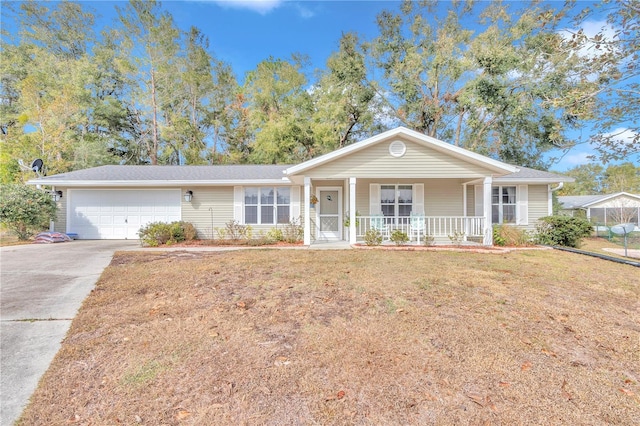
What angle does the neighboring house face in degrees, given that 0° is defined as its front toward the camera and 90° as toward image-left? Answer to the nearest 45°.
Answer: approximately 0°

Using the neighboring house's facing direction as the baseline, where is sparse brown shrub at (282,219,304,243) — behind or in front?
in front

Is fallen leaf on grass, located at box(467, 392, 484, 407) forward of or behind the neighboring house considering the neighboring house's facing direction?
forward

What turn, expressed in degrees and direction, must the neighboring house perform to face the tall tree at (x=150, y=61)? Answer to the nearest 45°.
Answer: approximately 45° to its right

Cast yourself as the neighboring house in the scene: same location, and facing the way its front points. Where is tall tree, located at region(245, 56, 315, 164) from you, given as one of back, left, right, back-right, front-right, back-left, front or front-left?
front-right

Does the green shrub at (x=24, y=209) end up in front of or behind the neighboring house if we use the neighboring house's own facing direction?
in front

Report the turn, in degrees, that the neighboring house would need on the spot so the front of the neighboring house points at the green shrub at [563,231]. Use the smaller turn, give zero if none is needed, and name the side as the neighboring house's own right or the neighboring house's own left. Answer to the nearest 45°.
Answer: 0° — it already faces it

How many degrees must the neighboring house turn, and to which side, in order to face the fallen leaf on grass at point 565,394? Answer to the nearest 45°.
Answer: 0° — it already faces it

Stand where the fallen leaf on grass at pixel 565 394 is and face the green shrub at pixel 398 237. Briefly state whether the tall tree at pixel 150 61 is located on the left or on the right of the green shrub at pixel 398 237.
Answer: left

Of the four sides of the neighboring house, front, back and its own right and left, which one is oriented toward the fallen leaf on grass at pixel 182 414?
front
